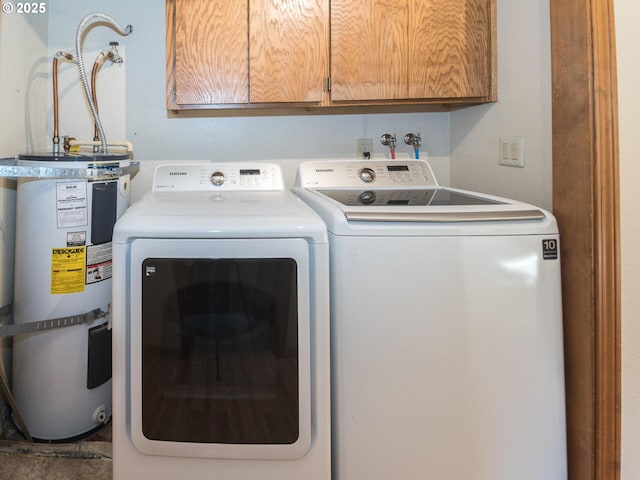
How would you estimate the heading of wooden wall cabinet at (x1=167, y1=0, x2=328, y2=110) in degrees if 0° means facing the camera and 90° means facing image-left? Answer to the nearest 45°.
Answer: approximately 0°

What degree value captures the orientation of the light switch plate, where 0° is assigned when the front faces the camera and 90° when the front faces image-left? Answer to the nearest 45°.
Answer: approximately 45°

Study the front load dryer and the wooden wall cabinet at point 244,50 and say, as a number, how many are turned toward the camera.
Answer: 2

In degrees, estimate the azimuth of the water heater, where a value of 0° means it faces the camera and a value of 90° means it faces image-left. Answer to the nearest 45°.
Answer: approximately 315°

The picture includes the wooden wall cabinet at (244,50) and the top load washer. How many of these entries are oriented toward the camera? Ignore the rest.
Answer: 2

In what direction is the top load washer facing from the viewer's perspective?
toward the camera

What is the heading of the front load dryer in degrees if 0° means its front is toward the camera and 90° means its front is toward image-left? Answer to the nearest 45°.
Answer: approximately 0°

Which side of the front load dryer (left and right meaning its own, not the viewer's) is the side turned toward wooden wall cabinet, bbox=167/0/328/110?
back

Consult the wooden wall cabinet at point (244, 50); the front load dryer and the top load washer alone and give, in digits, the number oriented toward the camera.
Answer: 3
